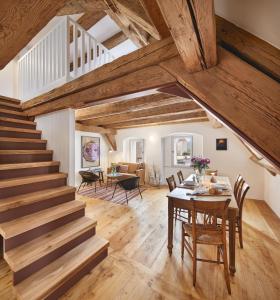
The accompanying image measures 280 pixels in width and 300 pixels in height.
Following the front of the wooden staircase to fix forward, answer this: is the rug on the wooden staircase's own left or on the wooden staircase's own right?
on the wooden staircase's own left

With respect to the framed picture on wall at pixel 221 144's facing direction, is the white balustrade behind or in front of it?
in front

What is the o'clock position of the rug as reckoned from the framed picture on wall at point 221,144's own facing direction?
The rug is roughly at 2 o'clock from the framed picture on wall.

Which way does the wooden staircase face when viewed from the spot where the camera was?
facing the viewer and to the right of the viewer

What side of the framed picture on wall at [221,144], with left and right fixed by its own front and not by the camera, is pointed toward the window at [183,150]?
right

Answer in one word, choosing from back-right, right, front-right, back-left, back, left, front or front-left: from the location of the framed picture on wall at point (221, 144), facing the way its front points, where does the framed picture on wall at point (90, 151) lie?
right

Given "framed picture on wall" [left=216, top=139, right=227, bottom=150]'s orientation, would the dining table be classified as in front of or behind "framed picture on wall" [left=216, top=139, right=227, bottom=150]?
in front

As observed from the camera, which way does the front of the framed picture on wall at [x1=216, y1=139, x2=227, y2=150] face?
facing the viewer

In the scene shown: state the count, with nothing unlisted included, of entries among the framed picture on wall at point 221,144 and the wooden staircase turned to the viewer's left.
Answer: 0
